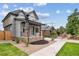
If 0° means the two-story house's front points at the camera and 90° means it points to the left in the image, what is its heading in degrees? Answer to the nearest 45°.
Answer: approximately 315°

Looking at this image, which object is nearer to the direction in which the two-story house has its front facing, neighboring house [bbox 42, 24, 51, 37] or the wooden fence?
the neighboring house

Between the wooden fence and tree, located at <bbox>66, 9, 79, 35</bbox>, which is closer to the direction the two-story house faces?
the tree

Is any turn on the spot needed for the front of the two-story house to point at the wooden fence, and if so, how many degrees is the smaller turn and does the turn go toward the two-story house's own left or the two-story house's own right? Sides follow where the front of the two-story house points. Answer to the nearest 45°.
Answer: approximately 135° to the two-story house's own right

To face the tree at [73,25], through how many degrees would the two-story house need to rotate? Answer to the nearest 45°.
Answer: approximately 45° to its left

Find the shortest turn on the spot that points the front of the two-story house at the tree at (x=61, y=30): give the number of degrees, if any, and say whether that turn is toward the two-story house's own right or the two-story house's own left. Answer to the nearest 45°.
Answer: approximately 45° to the two-story house's own left

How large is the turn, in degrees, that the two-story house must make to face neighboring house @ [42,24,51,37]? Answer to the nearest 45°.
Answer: approximately 45° to its left
